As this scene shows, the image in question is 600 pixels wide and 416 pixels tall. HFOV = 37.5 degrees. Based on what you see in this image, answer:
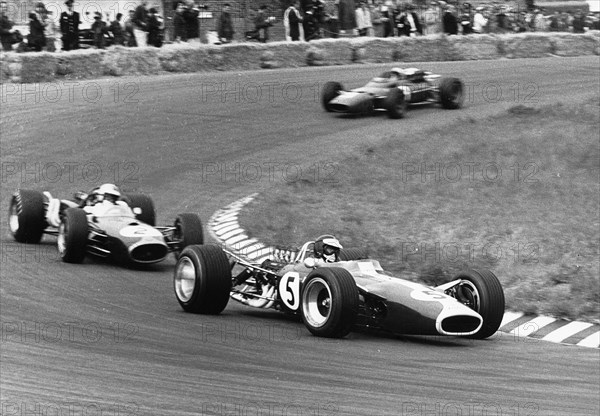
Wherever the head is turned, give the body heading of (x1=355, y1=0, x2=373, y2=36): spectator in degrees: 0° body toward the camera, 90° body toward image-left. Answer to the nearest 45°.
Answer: approximately 0°

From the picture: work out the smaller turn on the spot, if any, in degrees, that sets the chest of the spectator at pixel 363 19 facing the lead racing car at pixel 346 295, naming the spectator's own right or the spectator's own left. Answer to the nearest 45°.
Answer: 0° — they already face it

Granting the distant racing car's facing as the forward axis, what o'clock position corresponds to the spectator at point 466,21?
The spectator is roughly at 5 o'clock from the distant racing car.

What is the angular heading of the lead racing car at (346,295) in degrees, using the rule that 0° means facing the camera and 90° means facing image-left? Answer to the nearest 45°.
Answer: approximately 315°

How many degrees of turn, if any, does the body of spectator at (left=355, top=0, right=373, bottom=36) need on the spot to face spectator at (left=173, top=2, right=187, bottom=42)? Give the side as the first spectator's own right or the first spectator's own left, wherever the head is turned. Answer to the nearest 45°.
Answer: approximately 45° to the first spectator's own right

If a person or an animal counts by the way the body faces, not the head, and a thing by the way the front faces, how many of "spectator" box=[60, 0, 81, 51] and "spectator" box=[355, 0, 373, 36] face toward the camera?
2

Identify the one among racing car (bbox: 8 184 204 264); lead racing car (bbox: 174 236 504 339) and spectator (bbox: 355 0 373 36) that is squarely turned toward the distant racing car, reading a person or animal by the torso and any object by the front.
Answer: the spectator

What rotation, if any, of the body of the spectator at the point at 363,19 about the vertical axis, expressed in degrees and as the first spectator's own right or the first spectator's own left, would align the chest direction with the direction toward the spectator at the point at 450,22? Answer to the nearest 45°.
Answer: approximately 135° to the first spectator's own left

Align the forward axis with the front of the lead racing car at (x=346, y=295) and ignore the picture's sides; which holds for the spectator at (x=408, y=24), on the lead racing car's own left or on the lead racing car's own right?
on the lead racing car's own left
